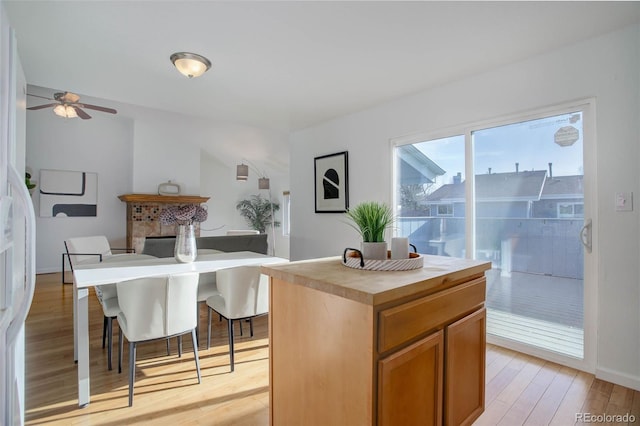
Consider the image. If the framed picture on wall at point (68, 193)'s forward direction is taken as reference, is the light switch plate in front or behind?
in front

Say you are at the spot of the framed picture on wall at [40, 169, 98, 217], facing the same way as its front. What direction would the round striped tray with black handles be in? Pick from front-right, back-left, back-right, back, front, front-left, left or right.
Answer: front

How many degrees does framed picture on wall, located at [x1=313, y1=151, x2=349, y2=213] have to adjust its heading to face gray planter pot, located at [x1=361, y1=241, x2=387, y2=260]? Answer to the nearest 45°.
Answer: approximately 45° to its left

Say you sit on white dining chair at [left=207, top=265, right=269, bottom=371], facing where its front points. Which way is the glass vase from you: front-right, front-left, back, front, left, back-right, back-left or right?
front

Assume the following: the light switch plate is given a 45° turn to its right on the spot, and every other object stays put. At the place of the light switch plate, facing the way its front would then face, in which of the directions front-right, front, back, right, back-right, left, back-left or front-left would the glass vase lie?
front

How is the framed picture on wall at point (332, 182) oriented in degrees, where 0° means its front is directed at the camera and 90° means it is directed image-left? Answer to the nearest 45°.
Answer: approximately 45°

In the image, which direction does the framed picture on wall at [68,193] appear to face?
toward the camera

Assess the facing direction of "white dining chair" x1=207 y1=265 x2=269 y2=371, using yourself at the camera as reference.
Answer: facing away from the viewer and to the left of the viewer

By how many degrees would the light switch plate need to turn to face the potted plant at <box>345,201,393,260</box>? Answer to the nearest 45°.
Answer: approximately 45° to its right

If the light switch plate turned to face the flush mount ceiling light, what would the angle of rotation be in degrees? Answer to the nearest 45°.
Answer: approximately 45° to its right

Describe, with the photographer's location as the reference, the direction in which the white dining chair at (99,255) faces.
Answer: facing the viewer and to the right of the viewer

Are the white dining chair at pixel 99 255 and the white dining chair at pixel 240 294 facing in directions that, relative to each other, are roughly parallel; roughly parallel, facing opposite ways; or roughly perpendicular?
roughly parallel, facing opposite ways

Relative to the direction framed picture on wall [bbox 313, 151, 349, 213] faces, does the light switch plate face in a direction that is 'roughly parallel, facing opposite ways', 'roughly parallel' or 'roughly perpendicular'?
roughly parallel

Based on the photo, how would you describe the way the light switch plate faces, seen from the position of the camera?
facing the viewer

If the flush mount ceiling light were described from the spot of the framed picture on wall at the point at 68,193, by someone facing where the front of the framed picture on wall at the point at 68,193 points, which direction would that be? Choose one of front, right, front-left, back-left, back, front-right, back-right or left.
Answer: front

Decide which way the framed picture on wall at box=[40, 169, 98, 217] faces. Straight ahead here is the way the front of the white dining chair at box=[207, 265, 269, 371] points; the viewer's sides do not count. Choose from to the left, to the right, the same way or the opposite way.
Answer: the opposite way
